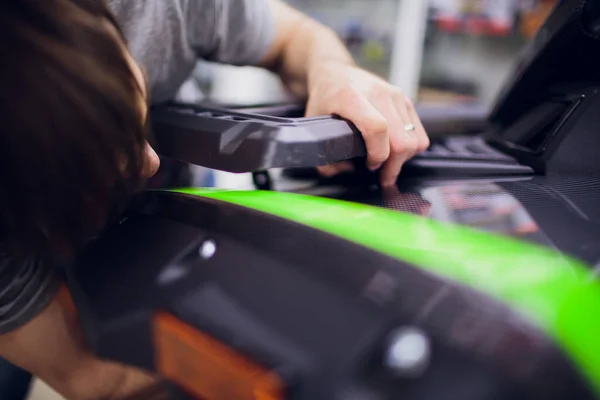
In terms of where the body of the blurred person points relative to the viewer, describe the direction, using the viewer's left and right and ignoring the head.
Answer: facing to the right of the viewer
